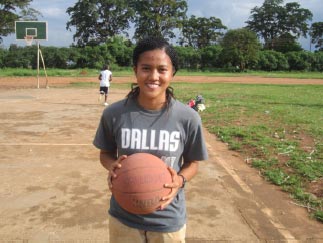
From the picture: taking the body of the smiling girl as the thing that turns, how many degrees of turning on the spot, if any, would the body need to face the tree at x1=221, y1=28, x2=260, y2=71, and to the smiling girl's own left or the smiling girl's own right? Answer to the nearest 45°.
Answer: approximately 180°

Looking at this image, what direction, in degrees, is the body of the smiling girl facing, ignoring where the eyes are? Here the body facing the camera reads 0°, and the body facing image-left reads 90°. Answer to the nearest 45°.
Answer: approximately 0°
